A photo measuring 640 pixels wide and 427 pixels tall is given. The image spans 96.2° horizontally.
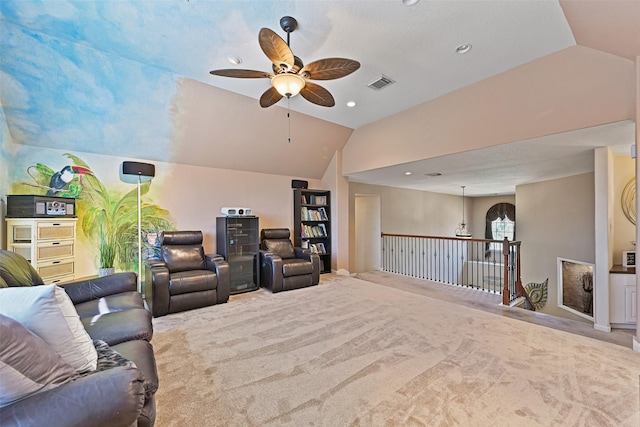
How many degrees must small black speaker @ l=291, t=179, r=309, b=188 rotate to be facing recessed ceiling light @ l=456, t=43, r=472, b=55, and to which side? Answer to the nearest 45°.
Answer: approximately 45° to its left

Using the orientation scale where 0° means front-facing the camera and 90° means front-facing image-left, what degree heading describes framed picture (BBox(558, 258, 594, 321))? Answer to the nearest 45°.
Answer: approximately 45°

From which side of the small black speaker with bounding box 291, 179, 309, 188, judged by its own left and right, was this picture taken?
front

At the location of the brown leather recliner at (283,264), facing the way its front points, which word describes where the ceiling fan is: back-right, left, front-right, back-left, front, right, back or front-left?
front-right

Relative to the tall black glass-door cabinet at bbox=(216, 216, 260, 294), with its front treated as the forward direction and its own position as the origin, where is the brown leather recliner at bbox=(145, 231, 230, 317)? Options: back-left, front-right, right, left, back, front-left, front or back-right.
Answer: right

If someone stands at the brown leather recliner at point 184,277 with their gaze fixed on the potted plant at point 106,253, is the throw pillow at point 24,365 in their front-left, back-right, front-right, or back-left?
back-left

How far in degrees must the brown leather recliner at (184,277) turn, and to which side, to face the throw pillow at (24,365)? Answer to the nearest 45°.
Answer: approximately 45° to its right

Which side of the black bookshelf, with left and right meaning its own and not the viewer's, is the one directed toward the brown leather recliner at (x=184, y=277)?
right

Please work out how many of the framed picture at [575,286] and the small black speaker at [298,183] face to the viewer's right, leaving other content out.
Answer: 0

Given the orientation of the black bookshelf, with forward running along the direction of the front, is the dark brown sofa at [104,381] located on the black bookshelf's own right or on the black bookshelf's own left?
on the black bookshelf's own right

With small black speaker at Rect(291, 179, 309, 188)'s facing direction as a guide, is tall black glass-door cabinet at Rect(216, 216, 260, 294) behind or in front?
in front

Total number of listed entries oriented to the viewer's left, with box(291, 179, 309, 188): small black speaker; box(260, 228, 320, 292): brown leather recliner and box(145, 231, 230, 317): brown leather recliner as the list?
0

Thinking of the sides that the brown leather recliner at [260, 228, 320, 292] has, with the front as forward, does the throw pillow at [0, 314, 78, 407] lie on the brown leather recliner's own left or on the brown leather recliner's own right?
on the brown leather recliner's own right

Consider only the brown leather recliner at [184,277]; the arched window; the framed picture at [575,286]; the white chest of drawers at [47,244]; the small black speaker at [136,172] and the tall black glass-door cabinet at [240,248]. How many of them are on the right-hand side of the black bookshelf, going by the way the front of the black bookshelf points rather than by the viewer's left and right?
4

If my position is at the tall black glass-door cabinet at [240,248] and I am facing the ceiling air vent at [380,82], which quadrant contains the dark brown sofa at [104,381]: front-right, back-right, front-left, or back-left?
front-right
